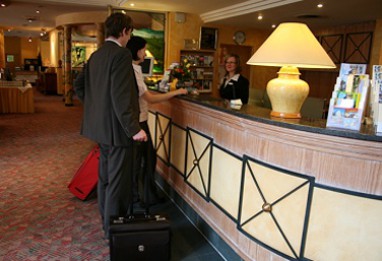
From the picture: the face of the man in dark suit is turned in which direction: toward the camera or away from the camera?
away from the camera

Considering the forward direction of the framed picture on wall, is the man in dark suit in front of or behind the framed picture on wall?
in front

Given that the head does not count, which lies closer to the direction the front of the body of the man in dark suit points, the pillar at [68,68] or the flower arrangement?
the flower arrangement

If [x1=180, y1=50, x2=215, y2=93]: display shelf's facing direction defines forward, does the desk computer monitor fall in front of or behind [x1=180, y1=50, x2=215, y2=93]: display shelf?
in front

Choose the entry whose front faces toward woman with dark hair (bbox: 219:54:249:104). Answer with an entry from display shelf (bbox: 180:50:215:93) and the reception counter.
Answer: the display shelf

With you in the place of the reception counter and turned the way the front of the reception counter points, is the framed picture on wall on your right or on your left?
on your right

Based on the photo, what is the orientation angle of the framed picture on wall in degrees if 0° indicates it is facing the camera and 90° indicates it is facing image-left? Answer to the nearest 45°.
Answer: approximately 0°

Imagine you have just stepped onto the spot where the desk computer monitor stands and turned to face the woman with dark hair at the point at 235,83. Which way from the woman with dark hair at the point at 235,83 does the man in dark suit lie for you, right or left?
right

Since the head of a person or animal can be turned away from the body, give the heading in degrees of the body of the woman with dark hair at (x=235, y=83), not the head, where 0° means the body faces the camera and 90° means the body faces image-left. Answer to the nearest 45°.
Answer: approximately 45°

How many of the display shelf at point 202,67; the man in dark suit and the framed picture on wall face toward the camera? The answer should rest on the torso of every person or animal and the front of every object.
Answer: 2

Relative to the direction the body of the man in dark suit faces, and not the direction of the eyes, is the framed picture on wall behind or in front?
in front

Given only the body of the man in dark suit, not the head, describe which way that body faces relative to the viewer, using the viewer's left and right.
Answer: facing away from the viewer and to the right of the viewer

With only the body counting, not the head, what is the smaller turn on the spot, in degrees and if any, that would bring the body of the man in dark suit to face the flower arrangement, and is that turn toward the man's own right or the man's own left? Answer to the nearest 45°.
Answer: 0° — they already face it

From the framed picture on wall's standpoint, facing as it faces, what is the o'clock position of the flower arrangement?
The flower arrangement is roughly at 12 o'clock from the framed picture on wall.

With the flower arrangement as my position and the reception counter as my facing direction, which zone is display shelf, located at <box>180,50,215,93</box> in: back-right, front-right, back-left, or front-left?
back-left

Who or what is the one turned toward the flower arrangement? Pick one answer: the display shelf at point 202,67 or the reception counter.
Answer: the display shelf

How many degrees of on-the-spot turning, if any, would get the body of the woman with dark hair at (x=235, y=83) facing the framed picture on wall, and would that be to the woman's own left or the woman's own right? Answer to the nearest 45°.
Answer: approximately 135° to the woman's own right
